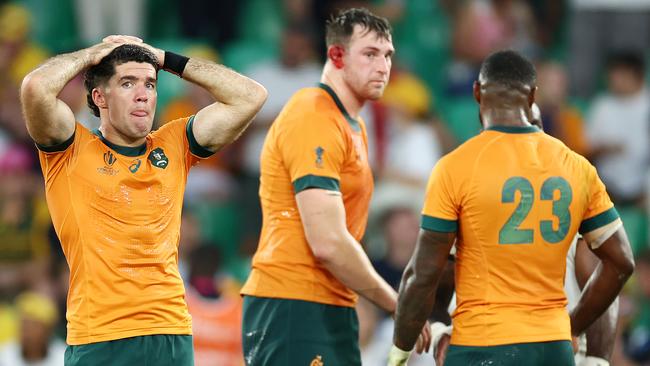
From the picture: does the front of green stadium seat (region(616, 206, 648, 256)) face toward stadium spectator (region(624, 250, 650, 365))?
yes

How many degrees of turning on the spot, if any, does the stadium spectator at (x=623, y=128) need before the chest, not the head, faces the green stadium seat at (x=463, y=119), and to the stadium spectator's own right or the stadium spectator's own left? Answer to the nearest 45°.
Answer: approximately 90° to the stadium spectator's own right

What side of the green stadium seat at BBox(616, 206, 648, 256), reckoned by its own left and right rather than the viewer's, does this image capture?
front

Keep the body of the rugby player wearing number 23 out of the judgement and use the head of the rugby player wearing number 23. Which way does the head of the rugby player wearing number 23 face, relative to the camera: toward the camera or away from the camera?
away from the camera

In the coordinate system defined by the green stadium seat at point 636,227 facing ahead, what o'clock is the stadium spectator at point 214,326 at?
The stadium spectator is roughly at 2 o'clock from the green stadium seat.

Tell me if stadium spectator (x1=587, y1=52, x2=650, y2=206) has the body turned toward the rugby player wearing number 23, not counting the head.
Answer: yes

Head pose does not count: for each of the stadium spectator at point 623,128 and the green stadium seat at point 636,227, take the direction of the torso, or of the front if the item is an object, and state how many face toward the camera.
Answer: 2

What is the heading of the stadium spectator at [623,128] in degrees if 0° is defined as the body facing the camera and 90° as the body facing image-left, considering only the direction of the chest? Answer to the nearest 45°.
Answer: approximately 0°
